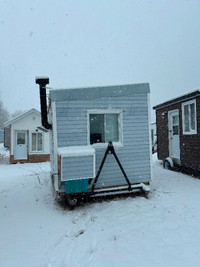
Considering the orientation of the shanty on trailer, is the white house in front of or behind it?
behind

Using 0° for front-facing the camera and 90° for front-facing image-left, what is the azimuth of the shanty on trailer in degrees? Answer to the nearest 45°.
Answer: approximately 0°

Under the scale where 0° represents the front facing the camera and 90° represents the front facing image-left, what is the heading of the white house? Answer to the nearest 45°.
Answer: approximately 0°

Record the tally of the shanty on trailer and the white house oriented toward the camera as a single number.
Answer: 2

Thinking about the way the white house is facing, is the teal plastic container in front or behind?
in front

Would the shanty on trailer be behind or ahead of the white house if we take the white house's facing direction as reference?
ahead
